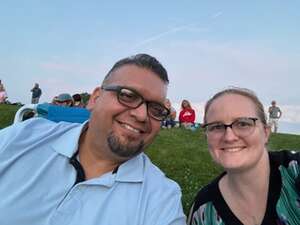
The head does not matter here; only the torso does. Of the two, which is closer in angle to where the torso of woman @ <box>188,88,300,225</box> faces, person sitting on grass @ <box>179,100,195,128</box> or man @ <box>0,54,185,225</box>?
the man

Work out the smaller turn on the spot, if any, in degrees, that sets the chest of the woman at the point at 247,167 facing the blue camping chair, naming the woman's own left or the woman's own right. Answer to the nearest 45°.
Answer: approximately 90° to the woman's own right

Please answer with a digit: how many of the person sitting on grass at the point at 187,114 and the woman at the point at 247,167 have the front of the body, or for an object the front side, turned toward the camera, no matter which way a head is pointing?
2

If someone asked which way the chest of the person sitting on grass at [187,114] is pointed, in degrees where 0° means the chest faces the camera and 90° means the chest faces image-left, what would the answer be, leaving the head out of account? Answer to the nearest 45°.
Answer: approximately 0°

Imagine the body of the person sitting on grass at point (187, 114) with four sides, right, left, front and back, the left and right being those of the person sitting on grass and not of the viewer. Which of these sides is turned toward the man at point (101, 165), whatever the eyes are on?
front

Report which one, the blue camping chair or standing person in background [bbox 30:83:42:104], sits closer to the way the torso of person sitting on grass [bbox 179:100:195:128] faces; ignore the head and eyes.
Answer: the blue camping chair
